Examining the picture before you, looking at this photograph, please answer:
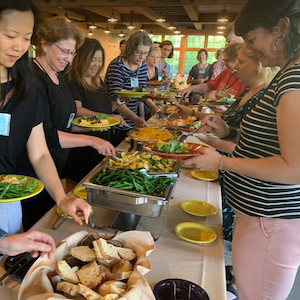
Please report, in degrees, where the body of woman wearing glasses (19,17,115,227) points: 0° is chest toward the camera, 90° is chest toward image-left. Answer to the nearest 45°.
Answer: approximately 315°

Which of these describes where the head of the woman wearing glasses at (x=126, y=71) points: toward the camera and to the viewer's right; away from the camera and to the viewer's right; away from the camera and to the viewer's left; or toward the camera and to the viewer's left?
toward the camera and to the viewer's right

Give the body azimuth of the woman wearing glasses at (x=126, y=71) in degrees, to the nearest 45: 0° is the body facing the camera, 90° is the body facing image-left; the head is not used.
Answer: approximately 315°

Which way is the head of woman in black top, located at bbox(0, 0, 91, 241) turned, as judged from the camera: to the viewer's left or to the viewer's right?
to the viewer's right

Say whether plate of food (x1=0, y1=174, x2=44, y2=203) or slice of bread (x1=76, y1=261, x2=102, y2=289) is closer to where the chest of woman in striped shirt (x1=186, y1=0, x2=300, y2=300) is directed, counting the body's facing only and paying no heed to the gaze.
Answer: the plate of food

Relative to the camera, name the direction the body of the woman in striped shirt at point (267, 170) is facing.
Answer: to the viewer's left

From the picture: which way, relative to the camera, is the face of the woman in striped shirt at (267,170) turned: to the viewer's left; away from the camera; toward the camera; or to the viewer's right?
to the viewer's left

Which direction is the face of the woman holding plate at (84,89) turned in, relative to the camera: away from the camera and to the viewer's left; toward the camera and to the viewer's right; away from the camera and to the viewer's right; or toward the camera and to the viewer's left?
toward the camera and to the viewer's right

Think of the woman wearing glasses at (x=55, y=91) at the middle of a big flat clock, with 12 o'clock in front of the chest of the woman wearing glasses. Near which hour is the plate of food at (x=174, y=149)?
The plate of food is roughly at 12 o'clock from the woman wearing glasses.

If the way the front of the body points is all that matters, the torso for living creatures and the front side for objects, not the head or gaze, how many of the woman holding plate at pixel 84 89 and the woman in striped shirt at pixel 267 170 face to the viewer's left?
1
